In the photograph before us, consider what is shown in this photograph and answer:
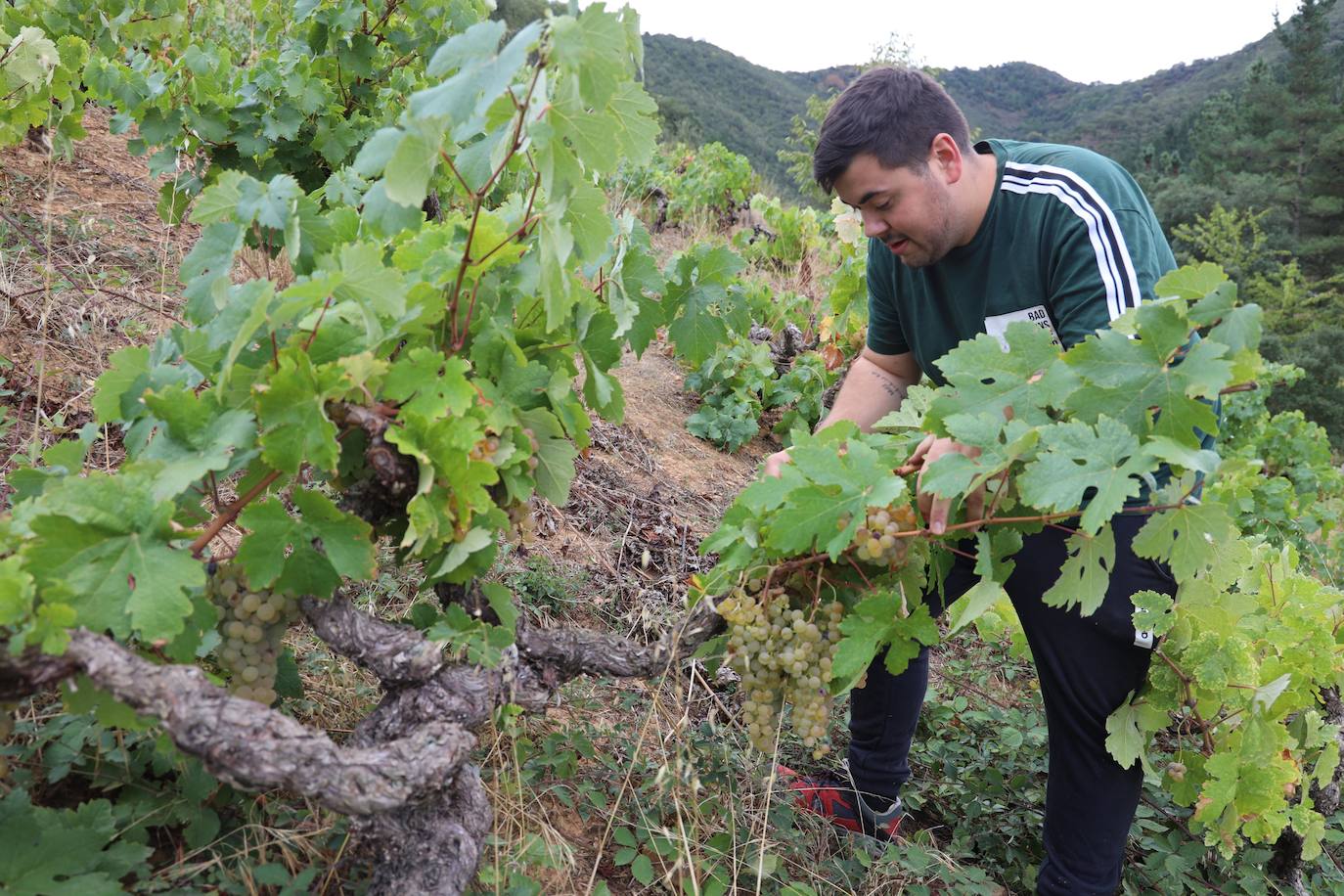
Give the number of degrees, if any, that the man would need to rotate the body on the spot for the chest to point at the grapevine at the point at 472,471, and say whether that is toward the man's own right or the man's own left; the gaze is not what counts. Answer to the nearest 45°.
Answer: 0° — they already face it

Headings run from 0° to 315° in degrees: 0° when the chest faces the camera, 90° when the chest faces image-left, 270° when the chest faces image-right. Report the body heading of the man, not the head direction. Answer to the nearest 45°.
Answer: approximately 45°
